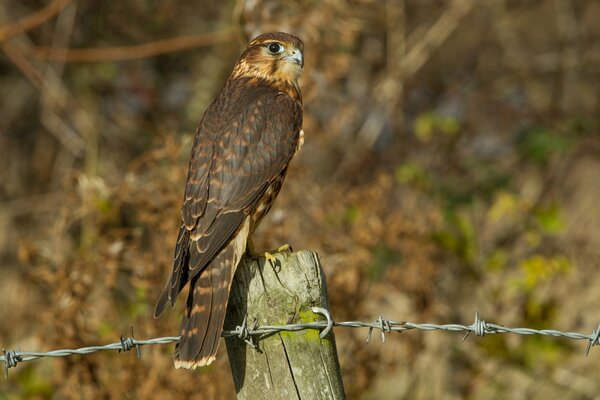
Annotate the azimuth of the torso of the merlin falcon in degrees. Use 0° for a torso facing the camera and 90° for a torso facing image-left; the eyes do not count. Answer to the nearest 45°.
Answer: approximately 225°
